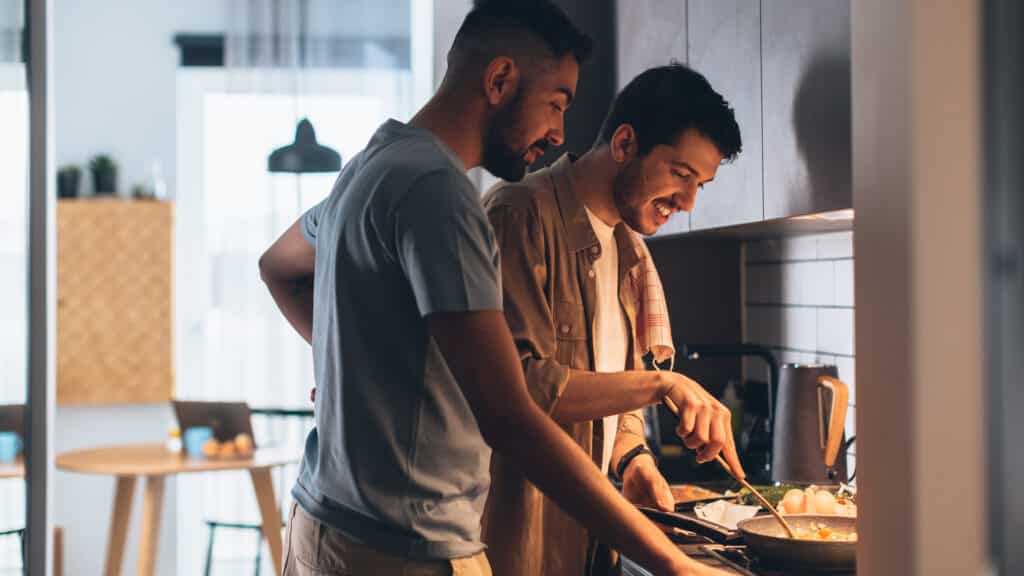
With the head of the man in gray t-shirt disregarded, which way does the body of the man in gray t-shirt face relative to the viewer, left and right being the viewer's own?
facing away from the viewer and to the right of the viewer

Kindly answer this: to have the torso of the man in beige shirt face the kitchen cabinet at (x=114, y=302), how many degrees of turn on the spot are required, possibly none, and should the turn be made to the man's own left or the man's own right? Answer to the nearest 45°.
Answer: approximately 180°

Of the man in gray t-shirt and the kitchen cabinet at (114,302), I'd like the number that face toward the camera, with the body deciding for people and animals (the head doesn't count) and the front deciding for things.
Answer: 1

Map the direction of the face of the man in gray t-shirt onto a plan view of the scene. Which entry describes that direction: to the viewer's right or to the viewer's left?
to the viewer's right

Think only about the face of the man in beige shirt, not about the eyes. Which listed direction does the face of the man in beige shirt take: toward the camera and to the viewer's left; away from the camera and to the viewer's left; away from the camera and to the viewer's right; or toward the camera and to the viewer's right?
toward the camera and to the viewer's right

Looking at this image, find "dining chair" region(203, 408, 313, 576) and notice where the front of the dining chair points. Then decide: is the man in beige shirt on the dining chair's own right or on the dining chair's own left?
on the dining chair's own left
